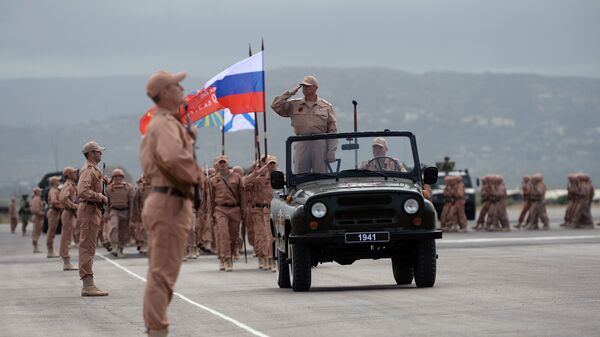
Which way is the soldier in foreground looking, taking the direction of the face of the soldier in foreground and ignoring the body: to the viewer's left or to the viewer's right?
to the viewer's right

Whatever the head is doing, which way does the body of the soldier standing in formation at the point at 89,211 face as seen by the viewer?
to the viewer's right

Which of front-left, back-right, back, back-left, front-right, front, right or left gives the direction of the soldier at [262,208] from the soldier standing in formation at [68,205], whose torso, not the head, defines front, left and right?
front-right

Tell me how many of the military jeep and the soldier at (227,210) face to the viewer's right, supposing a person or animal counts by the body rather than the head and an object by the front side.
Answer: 0

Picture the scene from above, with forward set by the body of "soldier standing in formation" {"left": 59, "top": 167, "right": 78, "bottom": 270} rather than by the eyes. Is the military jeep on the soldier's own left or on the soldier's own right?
on the soldier's own right

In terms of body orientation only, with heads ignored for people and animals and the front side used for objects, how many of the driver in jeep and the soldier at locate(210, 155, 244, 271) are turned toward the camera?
2

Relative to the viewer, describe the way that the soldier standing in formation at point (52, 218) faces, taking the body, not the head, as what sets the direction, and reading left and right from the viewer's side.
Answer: facing to the right of the viewer

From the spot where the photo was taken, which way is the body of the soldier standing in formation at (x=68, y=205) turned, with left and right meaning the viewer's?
facing to the right of the viewer

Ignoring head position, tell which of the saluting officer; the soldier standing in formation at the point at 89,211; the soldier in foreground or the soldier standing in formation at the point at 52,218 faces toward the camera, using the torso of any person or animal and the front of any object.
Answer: the saluting officer

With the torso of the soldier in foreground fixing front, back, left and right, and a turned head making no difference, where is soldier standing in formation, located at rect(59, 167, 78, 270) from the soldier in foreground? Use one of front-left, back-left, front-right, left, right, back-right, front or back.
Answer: left
